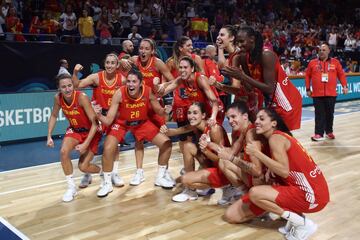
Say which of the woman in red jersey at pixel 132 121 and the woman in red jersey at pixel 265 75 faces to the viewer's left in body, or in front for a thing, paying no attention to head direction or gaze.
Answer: the woman in red jersey at pixel 265 75

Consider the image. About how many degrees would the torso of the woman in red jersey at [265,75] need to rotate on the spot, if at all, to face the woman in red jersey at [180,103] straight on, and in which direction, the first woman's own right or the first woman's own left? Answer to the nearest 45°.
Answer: approximately 45° to the first woman's own right

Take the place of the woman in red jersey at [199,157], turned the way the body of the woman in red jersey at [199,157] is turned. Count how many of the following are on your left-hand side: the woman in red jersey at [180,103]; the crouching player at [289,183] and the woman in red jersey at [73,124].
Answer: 1

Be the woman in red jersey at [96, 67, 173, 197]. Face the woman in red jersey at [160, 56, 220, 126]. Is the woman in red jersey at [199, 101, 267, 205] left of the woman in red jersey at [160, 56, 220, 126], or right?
right

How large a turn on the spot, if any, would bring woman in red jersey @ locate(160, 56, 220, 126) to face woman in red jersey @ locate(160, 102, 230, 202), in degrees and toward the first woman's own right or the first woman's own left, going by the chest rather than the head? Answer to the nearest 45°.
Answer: approximately 45° to the first woman's own left

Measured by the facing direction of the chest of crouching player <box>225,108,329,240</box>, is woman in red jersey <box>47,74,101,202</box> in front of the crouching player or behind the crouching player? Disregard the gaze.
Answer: in front

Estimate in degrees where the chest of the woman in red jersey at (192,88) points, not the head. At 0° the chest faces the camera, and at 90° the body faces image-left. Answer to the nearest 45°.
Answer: approximately 45°

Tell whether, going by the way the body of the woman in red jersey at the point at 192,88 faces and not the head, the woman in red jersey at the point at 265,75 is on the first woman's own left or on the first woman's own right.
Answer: on the first woman's own left
